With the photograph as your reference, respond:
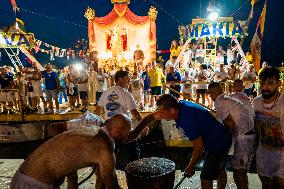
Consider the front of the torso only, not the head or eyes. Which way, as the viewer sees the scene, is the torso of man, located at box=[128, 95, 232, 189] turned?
to the viewer's left

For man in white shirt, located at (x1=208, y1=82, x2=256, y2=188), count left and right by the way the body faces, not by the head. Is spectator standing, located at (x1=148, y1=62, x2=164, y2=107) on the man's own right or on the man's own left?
on the man's own right

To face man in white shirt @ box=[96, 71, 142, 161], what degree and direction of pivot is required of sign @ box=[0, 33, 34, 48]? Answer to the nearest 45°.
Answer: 0° — it already faces them

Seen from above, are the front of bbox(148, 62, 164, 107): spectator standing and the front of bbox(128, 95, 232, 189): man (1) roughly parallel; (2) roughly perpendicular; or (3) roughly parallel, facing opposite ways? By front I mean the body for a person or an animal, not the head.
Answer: roughly perpendicular

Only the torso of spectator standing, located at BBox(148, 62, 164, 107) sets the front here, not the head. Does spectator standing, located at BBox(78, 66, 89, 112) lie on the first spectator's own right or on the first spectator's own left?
on the first spectator's own right

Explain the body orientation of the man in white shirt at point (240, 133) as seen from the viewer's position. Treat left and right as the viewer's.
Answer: facing to the left of the viewer

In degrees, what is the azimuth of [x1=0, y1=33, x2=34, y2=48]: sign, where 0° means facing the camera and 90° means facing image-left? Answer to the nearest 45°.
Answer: approximately 0°

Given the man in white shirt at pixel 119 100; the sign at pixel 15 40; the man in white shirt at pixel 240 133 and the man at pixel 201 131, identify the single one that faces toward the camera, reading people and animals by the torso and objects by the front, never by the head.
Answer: the sign

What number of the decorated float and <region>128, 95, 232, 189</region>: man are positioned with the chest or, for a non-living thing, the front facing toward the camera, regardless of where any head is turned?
1

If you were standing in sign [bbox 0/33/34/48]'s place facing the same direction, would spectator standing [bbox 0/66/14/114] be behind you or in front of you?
in front
